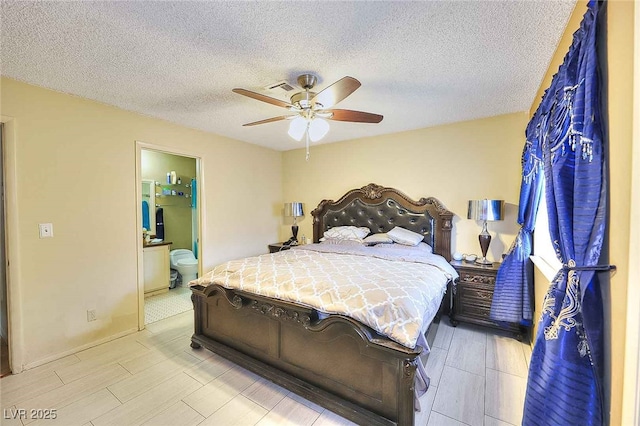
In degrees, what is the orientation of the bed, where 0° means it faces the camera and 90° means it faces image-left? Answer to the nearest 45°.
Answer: approximately 45°

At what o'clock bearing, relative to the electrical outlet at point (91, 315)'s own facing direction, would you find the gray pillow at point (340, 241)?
The gray pillow is roughly at 11 o'clock from the electrical outlet.

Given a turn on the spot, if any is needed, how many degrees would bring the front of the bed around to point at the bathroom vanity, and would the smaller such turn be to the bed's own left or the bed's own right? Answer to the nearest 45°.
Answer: approximately 90° to the bed's own right

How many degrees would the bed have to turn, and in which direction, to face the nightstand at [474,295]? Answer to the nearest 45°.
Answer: approximately 180°

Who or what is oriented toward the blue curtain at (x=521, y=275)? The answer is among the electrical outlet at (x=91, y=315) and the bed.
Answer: the electrical outlet

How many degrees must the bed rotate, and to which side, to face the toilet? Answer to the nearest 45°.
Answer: approximately 90° to its right

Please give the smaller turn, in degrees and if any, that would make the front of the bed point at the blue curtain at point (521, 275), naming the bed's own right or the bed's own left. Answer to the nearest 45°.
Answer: approximately 135° to the bed's own left
